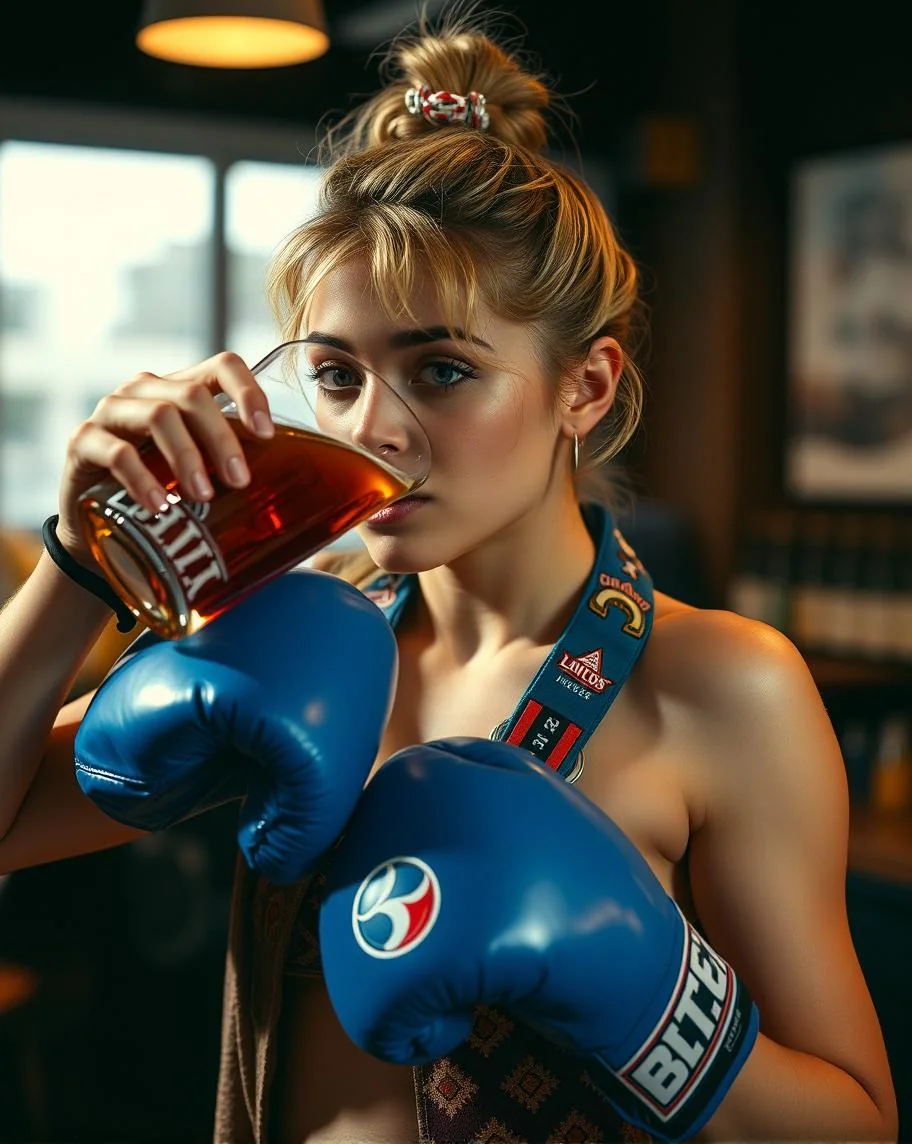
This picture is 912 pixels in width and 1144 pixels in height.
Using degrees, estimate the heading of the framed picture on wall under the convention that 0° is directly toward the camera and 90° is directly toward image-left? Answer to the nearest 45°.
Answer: approximately 45°

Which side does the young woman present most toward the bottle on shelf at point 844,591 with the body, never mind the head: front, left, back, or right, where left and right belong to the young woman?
back

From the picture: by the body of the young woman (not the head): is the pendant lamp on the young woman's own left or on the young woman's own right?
on the young woman's own right

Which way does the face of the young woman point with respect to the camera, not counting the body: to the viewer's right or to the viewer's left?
to the viewer's left
